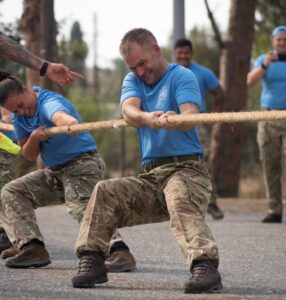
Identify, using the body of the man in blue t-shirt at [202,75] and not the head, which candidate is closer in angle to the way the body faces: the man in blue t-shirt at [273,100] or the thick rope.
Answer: the thick rope

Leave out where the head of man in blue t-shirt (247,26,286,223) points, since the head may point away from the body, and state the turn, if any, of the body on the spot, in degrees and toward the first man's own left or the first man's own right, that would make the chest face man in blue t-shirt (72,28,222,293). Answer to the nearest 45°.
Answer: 0° — they already face them

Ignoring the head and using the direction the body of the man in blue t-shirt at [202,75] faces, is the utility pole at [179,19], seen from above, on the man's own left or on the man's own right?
on the man's own right

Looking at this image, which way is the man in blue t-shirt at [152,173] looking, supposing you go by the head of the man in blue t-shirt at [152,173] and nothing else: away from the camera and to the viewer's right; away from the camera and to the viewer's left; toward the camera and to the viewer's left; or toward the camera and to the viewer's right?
toward the camera and to the viewer's left

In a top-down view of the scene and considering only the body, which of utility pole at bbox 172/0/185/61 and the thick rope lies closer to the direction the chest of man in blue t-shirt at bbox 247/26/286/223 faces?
the thick rope

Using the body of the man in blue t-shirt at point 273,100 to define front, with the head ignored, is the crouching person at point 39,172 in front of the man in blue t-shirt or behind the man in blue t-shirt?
in front

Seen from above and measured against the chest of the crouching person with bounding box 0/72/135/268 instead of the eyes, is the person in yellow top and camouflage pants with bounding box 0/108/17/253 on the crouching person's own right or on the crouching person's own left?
on the crouching person's own right

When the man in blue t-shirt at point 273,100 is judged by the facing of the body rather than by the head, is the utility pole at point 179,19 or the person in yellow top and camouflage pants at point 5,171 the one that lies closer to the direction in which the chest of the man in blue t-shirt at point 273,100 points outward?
the person in yellow top and camouflage pants
